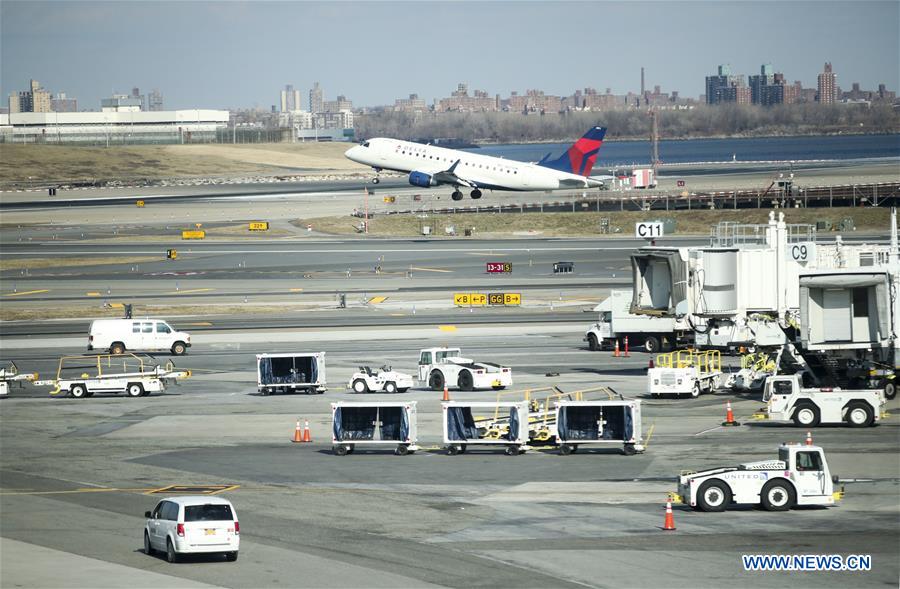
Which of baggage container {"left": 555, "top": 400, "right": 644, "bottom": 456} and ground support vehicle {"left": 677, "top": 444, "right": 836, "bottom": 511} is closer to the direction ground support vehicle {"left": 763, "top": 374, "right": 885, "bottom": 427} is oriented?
the baggage container

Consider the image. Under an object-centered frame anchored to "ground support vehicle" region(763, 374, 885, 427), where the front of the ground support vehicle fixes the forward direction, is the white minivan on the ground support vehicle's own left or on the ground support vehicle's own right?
on the ground support vehicle's own left

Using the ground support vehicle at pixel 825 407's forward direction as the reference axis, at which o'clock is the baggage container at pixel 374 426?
The baggage container is roughly at 11 o'clock from the ground support vehicle.

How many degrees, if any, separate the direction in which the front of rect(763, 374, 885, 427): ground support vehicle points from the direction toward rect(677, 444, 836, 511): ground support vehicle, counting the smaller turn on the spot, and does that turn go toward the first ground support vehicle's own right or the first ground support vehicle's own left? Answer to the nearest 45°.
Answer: approximately 90° to the first ground support vehicle's own left

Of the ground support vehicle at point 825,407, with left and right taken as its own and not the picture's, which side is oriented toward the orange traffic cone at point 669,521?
left

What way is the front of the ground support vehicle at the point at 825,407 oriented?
to the viewer's left

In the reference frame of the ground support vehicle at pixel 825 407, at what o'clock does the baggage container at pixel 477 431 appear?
The baggage container is roughly at 11 o'clock from the ground support vehicle.
